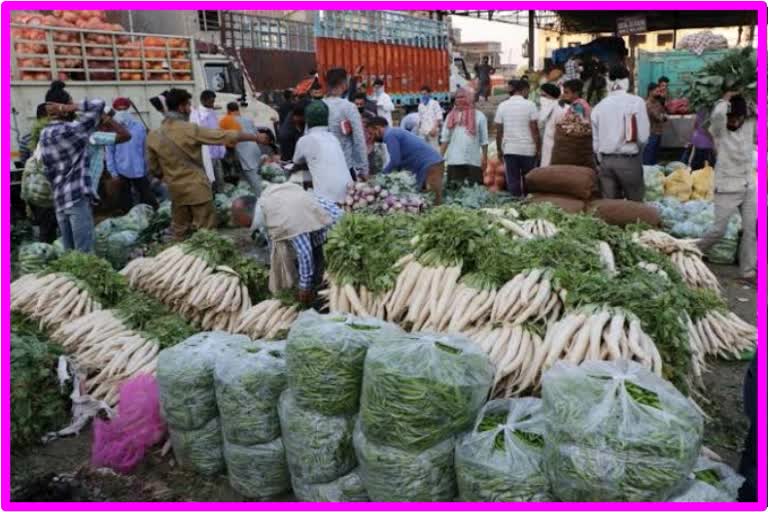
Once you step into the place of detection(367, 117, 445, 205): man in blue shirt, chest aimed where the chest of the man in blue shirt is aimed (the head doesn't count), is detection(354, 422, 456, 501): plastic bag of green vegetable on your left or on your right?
on your left

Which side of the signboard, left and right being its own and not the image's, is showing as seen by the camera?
front

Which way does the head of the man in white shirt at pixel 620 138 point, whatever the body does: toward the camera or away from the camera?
away from the camera

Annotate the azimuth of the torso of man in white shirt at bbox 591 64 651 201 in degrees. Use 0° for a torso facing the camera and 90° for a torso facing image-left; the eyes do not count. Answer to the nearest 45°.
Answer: approximately 180°

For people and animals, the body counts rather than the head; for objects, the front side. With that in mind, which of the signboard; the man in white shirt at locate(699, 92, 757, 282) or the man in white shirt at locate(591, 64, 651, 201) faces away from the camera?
the man in white shirt at locate(591, 64, 651, 201)

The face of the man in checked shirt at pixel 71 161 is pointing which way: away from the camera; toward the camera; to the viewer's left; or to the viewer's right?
away from the camera

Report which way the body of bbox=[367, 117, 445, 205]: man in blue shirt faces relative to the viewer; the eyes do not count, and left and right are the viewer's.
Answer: facing to the left of the viewer

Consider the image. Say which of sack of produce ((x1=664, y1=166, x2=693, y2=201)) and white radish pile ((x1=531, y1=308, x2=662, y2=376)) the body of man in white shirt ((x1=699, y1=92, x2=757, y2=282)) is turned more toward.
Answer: the white radish pile
